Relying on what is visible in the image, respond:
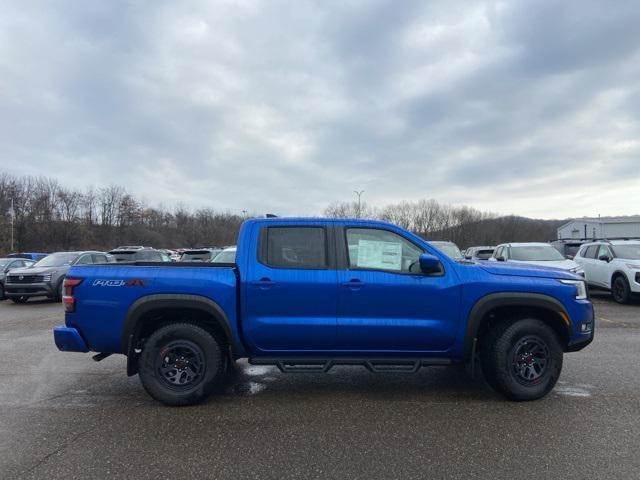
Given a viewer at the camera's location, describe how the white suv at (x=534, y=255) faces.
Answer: facing the viewer and to the right of the viewer

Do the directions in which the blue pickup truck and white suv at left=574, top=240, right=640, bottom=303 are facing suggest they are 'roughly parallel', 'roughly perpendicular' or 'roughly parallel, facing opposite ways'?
roughly perpendicular

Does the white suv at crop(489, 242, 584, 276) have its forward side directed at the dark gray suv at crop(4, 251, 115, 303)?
no

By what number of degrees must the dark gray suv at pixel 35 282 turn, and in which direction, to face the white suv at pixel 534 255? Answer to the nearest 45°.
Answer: approximately 90° to its left

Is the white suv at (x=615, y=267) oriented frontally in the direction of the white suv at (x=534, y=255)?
no

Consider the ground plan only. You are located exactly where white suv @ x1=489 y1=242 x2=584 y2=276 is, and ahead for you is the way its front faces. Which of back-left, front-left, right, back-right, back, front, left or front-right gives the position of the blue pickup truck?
front-right

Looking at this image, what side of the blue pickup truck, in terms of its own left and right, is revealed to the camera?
right

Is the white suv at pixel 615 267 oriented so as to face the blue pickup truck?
no

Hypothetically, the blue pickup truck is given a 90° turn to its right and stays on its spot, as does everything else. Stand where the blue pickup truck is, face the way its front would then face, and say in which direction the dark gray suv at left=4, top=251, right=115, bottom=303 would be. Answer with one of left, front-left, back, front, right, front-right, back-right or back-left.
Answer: back-right

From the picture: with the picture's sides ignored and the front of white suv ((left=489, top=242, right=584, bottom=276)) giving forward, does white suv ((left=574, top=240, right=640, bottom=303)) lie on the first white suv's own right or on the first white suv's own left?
on the first white suv's own left

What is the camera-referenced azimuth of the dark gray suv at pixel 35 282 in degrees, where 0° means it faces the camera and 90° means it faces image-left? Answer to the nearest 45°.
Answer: approximately 45°
